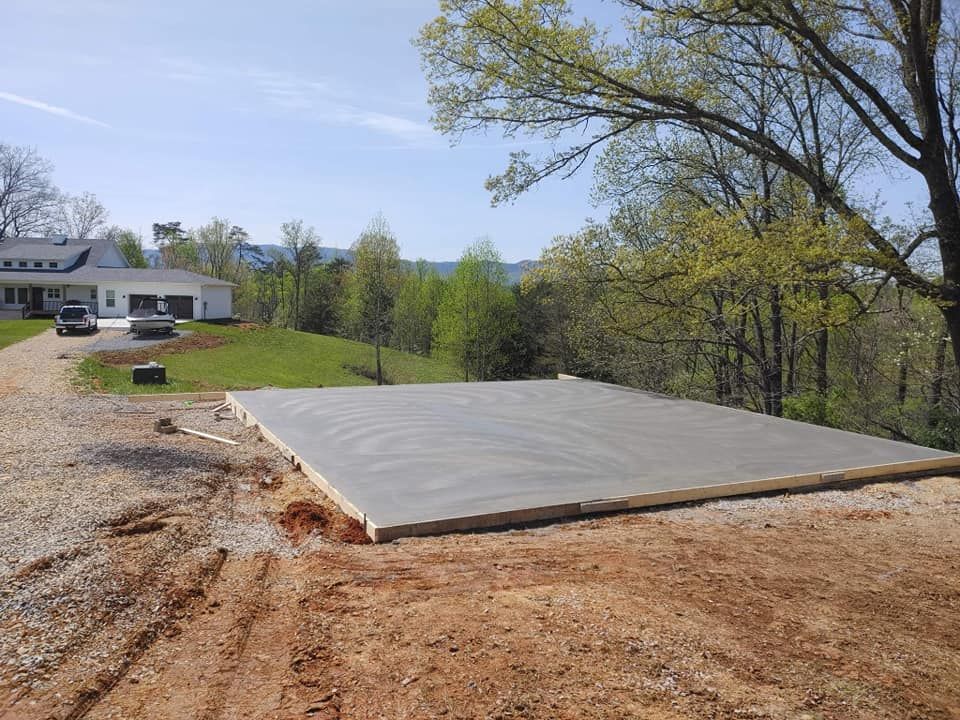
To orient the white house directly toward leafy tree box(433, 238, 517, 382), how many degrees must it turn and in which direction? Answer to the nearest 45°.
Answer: approximately 45° to its left

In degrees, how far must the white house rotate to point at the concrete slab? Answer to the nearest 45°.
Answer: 0° — it already faces it

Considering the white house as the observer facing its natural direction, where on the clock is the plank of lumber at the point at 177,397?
The plank of lumber is roughly at 12 o'clock from the white house.

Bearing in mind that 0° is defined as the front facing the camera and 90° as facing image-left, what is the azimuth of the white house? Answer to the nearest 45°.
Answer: approximately 0°

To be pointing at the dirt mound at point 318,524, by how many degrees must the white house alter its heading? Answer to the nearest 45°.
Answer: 0° — it already faces it

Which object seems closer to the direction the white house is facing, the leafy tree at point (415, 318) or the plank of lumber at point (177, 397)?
the plank of lumber

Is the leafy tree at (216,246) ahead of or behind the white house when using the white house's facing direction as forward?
behind

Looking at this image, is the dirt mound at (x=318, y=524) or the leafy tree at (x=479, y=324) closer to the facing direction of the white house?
the dirt mound
